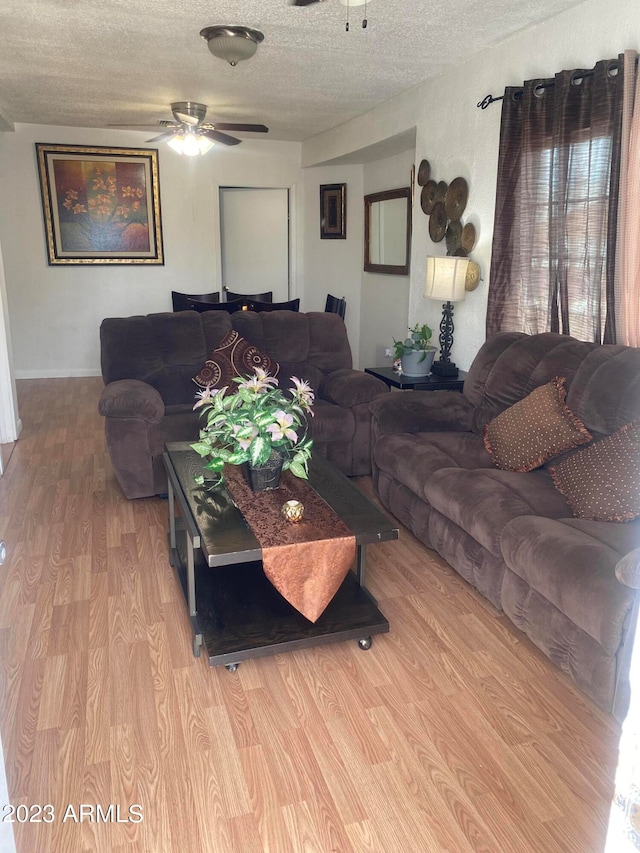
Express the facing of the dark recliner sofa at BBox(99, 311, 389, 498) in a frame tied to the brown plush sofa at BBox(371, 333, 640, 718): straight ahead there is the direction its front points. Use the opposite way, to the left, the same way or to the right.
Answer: to the left

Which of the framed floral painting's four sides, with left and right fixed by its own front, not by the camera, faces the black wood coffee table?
front

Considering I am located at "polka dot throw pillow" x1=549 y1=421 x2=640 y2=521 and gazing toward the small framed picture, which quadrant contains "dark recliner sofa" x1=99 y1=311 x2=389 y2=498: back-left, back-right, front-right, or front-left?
front-left

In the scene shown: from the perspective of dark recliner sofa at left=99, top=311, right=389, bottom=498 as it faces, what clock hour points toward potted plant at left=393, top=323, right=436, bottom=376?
The potted plant is roughly at 9 o'clock from the dark recliner sofa.

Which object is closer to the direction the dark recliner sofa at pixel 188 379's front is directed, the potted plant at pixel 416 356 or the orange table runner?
the orange table runner

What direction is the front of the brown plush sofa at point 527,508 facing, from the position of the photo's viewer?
facing the viewer and to the left of the viewer

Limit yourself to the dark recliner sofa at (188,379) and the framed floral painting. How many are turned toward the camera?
2

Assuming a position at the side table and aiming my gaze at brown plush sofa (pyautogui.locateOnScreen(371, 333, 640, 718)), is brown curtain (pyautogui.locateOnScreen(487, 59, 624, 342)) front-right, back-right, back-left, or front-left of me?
front-left

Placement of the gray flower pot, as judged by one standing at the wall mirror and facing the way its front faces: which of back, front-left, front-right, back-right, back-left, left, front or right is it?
front-left

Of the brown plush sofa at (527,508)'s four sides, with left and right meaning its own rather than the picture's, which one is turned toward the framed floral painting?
right

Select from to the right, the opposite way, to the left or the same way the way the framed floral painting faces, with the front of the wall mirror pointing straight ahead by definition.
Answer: to the left

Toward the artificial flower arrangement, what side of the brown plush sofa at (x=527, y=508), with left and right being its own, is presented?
front

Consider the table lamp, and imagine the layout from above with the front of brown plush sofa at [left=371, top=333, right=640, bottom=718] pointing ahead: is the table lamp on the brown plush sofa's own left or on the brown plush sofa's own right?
on the brown plush sofa's own right

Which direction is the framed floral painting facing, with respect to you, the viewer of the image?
facing the viewer
